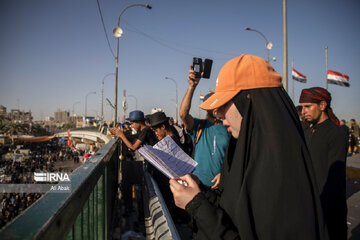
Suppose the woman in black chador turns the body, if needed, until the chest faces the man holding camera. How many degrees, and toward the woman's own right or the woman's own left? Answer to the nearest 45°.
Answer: approximately 90° to the woman's own right

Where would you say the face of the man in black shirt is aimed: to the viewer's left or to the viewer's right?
to the viewer's left

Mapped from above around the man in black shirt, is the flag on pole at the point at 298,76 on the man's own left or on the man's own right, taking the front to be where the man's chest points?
on the man's own right

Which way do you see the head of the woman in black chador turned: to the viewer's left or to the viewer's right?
to the viewer's left

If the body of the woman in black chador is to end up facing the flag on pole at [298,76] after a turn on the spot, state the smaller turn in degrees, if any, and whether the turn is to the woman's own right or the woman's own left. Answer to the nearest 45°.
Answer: approximately 90° to the woman's own right

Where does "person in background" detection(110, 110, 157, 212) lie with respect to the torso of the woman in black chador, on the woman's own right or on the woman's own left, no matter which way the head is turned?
on the woman's own right

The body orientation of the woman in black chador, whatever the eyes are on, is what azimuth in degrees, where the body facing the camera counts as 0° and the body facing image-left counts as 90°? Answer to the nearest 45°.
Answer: approximately 90°

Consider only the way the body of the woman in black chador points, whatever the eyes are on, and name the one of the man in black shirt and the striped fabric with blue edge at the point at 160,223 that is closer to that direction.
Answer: the striped fabric with blue edge

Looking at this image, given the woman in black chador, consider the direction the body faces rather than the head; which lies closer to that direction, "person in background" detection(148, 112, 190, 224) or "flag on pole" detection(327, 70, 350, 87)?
the person in background

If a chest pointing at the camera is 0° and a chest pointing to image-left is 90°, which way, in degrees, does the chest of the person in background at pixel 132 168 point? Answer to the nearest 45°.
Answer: approximately 90°

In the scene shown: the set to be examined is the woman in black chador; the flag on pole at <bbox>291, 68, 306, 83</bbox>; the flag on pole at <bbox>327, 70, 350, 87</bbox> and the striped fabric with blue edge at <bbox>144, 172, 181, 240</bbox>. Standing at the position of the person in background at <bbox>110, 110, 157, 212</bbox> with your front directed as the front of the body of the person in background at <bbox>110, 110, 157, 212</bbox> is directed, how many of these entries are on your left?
2

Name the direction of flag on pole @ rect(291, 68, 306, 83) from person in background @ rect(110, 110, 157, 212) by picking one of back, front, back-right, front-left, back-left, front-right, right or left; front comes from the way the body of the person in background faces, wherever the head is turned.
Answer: back-right

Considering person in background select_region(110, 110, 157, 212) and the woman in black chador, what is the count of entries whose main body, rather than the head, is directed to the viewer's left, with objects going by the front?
2
